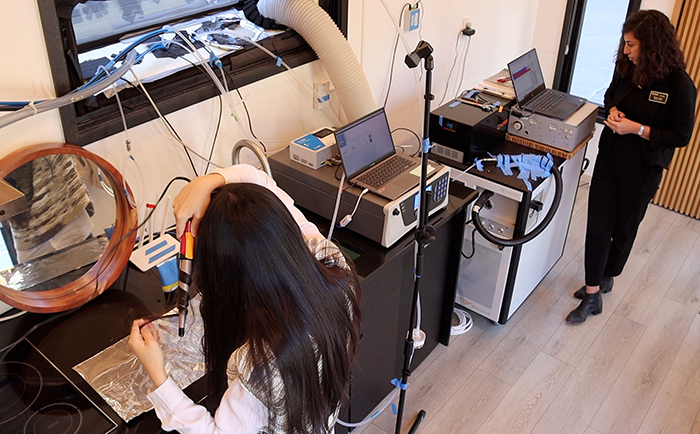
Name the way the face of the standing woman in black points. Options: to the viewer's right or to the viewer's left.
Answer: to the viewer's left

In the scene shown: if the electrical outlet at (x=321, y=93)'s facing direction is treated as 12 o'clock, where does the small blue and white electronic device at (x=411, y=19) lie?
the small blue and white electronic device at (x=411, y=19) is roughly at 9 o'clock from the electrical outlet at (x=321, y=93).

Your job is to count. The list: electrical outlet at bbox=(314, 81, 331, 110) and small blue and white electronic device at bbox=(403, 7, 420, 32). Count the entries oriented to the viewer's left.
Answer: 0

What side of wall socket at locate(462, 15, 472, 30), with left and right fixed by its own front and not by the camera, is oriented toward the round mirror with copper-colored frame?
right

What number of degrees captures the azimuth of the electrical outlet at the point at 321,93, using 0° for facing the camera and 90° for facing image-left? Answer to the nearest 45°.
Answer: approximately 315°

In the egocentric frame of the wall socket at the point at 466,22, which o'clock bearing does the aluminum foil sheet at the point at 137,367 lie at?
The aluminum foil sheet is roughly at 2 o'clock from the wall socket.

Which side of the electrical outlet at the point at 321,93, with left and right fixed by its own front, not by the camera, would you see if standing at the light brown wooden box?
left

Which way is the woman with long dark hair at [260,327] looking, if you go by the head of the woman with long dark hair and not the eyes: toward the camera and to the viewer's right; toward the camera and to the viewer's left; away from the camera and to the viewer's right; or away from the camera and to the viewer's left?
away from the camera and to the viewer's left

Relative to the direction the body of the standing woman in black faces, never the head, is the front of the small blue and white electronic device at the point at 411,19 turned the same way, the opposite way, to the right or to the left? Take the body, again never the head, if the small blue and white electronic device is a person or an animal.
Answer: to the left

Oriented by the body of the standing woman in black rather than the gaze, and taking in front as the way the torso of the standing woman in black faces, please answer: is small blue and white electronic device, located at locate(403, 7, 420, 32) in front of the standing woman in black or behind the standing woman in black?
in front

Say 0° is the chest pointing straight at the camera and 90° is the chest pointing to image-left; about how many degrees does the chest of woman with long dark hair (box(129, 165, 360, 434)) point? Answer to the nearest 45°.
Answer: approximately 135°

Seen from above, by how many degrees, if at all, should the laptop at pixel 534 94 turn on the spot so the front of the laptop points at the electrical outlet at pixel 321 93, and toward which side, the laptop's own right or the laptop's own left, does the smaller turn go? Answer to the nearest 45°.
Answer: approximately 90° to the laptop's own right

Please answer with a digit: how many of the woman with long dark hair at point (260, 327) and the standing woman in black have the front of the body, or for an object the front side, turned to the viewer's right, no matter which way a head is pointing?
0

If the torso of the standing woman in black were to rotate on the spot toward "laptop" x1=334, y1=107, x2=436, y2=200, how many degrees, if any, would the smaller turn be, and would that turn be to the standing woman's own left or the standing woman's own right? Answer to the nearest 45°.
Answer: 0° — they already face it
